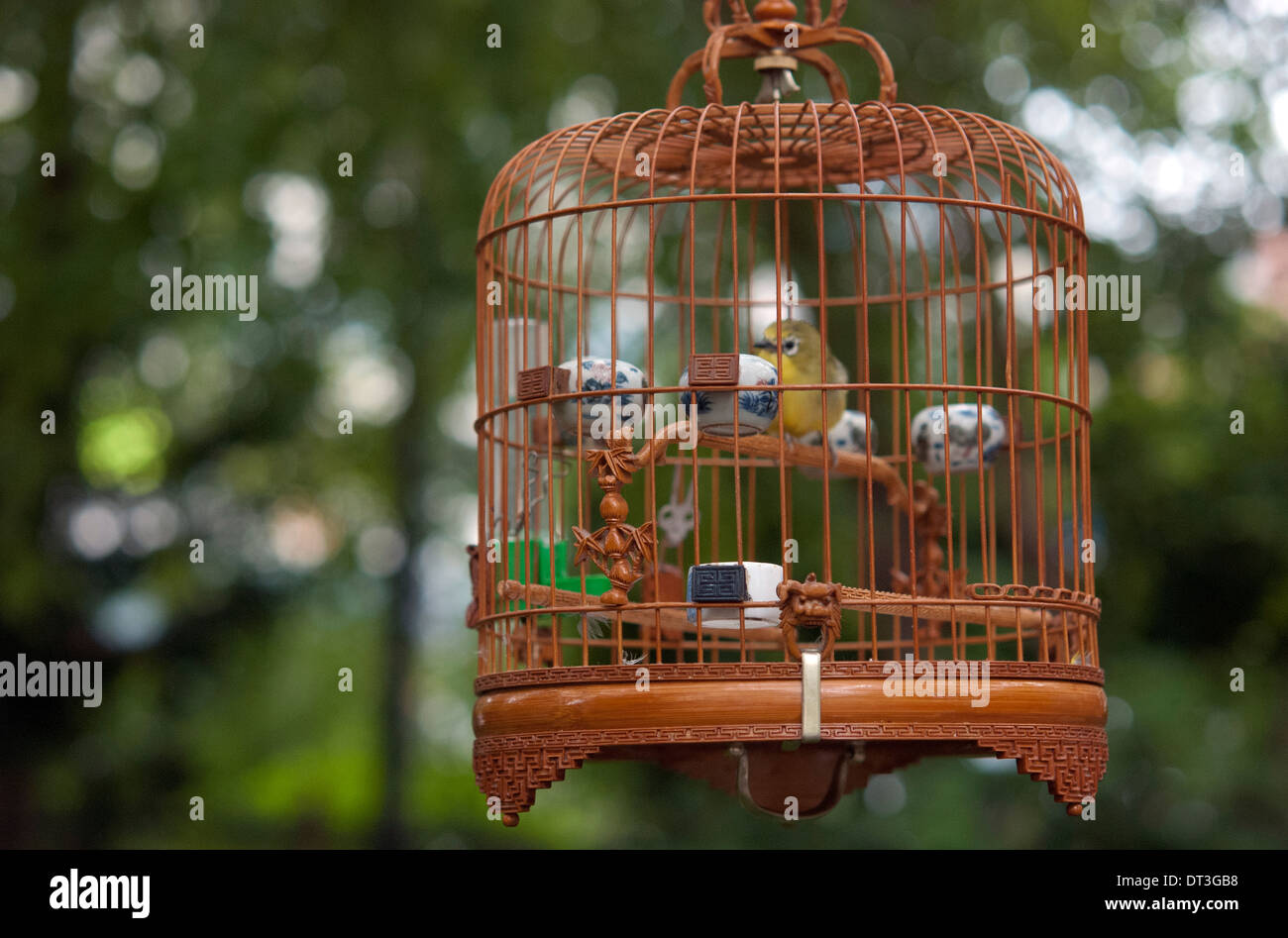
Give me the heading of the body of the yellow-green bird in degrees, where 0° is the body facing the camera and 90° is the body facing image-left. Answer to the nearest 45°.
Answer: approximately 45°

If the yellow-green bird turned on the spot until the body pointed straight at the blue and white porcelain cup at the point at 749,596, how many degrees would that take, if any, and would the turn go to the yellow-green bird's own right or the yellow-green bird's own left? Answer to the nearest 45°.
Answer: approximately 45° to the yellow-green bird's own left
